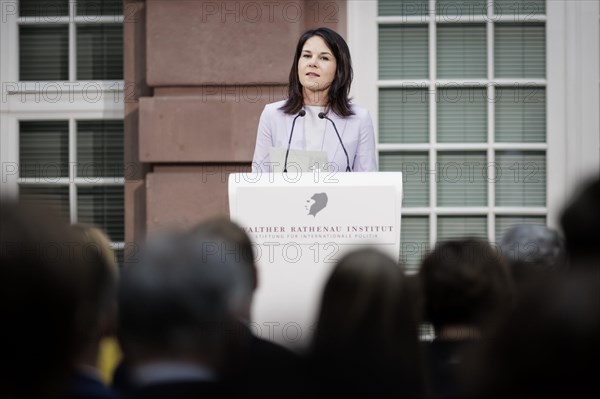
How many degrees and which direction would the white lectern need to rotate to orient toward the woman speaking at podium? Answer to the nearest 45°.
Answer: approximately 180°

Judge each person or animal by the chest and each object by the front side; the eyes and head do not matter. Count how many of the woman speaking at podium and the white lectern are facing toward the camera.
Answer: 2

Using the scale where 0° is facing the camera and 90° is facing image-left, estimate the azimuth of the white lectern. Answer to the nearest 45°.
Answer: approximately 0°

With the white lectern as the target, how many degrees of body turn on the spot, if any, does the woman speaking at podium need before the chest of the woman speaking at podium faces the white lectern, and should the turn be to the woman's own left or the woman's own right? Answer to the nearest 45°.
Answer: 0° — they already face it
